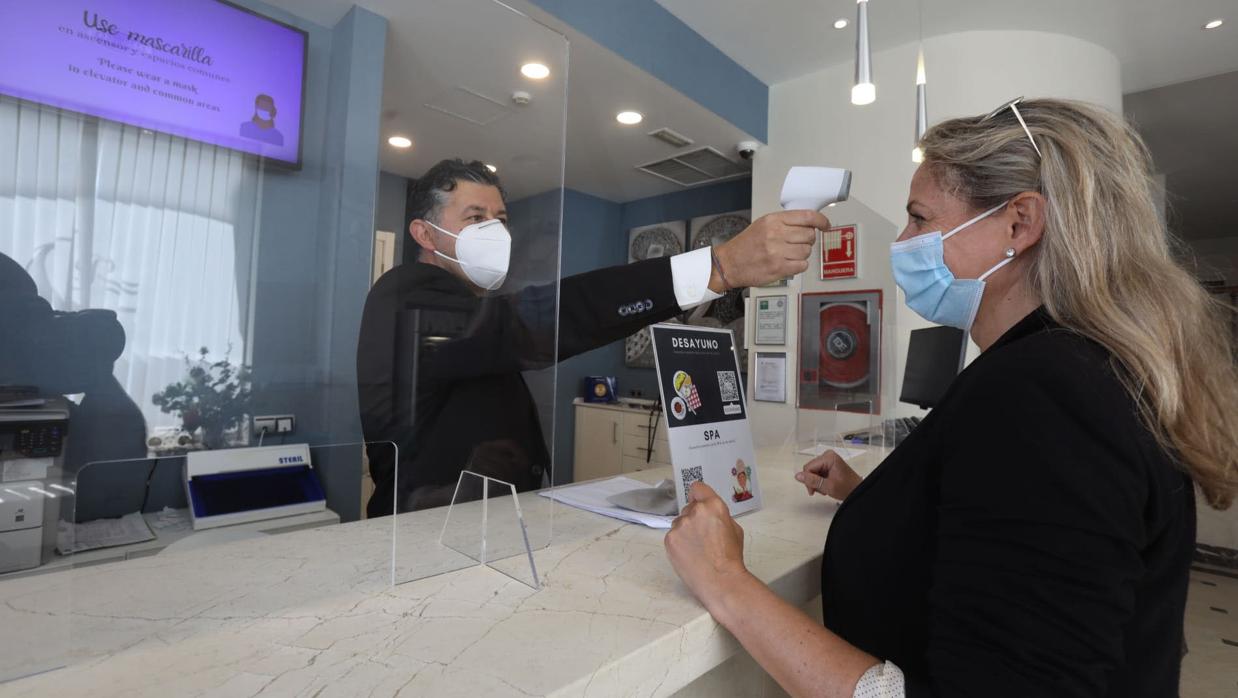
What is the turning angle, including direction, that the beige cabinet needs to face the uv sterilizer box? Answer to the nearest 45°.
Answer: approximately 45° to its right

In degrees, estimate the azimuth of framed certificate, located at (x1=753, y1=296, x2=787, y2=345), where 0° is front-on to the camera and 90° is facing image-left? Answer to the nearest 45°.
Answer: approximately 0°

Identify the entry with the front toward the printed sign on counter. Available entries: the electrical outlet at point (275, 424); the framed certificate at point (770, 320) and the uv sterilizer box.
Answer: the framed certificate

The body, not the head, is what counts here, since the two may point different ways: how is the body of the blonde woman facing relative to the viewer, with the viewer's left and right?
facing to the left of the viewer

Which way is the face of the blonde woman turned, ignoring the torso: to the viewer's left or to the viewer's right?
to the viewer's left

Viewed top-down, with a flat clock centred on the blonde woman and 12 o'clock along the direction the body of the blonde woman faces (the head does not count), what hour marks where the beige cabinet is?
The beige cabinet is roughly at 2 o'clock from the blonde woman.
